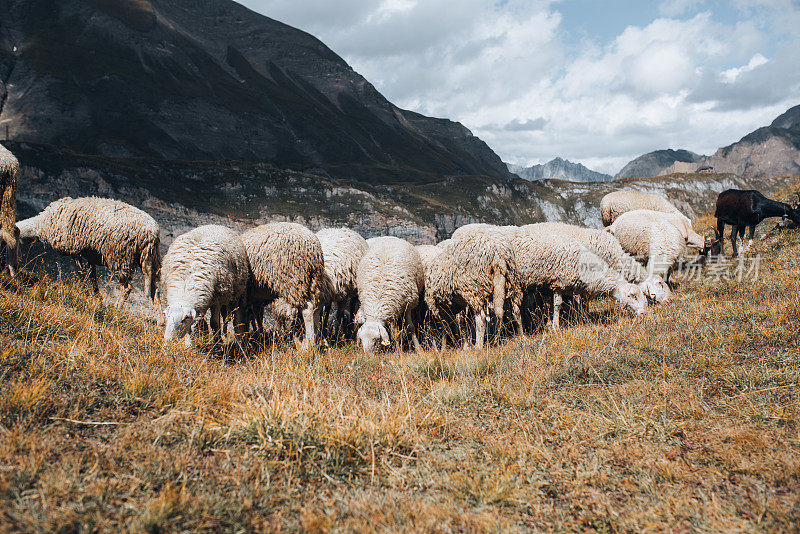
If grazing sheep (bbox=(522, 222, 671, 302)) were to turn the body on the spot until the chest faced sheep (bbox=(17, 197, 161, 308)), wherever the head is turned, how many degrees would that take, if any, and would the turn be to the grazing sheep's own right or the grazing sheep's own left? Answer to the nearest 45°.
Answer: approximately 135° to the grazing sheep's own right

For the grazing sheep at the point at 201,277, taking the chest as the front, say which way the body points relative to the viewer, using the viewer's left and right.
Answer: facing the viewer and to the left of the viewer

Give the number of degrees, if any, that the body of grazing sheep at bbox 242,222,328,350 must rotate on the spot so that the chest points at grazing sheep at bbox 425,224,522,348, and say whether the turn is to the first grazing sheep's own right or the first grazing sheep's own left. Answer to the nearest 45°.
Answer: approximately 135° to the first grazing sheep's own right

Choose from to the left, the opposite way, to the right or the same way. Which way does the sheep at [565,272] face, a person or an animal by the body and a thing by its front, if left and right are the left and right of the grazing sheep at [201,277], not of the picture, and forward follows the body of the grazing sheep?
to the left

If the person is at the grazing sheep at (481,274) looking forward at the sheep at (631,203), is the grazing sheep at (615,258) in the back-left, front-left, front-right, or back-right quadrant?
front-right

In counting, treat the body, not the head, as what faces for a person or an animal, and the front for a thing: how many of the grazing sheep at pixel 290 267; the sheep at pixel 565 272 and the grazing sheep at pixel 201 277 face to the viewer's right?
1

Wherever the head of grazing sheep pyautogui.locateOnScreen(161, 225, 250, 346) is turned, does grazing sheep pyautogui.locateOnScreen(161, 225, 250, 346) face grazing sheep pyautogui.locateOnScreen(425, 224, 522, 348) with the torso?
no

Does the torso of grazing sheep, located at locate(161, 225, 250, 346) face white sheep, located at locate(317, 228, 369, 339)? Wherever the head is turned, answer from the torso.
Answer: no

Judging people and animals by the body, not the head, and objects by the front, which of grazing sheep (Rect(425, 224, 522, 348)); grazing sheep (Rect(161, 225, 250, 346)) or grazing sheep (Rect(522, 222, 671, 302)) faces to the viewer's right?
grazing sheep (Rect(522, 222, 671, 302))

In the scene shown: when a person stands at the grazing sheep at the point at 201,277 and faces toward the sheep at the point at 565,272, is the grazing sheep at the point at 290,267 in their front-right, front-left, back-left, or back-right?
front-left

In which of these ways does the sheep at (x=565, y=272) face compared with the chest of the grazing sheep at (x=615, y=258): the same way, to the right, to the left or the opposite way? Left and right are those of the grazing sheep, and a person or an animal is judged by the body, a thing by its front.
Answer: the same way

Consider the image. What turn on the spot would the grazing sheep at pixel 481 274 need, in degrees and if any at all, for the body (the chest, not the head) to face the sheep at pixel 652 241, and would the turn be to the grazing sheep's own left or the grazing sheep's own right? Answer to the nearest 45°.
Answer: approximately 90° to the grazing sheep's own right

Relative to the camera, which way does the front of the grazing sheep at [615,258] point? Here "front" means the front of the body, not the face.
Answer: to the viewer's right

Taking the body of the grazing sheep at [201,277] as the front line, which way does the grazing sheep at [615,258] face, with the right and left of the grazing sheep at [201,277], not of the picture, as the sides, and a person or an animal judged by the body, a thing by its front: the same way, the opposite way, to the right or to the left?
to the left

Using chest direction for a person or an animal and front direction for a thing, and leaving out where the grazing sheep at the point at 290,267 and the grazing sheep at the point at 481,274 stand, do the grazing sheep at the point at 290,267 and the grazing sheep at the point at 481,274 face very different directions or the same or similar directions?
same or similar directions

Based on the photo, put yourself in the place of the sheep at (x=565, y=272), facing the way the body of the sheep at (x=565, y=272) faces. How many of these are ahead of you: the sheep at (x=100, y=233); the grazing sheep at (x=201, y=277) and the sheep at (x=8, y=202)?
0

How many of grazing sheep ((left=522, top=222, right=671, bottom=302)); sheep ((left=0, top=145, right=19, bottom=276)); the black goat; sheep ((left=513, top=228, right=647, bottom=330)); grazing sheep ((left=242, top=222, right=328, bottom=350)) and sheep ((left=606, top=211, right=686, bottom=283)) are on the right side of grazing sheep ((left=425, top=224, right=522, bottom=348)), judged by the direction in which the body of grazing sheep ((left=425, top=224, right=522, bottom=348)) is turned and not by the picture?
4

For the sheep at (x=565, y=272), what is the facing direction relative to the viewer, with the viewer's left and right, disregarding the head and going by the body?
facing to the right of the viewer

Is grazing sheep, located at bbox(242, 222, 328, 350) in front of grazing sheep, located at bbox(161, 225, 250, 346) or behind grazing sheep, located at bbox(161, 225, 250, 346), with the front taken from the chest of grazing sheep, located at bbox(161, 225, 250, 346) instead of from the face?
behind

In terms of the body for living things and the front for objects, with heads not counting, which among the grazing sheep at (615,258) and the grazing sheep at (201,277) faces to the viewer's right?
the grazing sheep at (615,258)
